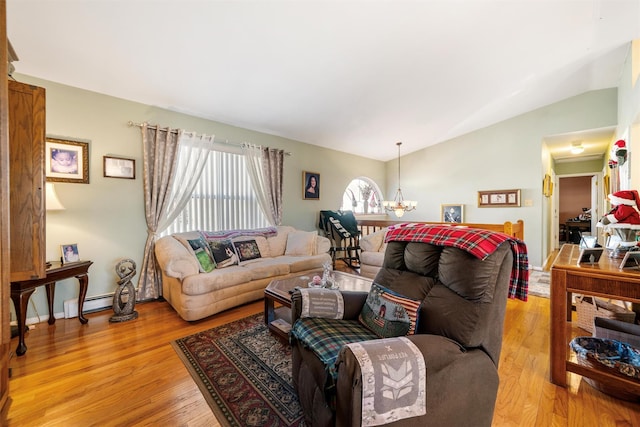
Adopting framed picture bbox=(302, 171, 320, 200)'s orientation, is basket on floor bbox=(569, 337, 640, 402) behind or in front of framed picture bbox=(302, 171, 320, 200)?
in front

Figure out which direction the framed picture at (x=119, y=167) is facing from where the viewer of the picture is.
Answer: facing the viewer

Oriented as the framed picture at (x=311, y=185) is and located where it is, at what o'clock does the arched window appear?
The arched window is roughly at 9 o'clock from the framed picture.

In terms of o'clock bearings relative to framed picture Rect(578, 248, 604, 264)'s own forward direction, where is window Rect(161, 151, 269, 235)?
The window is roughly at 1 o'clock from the framed picture.

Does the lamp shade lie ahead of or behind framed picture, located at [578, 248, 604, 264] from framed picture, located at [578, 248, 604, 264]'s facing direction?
ahead

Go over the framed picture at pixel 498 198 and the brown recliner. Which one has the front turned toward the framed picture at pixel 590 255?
the framed picture at pixel 498 198

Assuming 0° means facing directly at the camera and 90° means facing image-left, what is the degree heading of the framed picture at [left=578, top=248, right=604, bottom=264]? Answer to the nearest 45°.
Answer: approximately 45°

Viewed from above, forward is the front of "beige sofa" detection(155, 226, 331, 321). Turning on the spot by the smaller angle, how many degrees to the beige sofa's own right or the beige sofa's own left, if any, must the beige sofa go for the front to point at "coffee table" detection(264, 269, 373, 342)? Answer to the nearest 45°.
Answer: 0° — it already faces it

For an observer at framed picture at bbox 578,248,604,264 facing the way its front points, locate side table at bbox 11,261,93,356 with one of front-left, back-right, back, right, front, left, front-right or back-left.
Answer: front

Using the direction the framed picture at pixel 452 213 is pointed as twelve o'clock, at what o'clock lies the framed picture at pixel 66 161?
the framed picture at pixel 66 161 is roughly at 1 o'clock from the framed picture at pixel 452 213.

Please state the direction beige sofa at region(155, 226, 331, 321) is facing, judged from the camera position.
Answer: facing the viewer and to the right of the viewer

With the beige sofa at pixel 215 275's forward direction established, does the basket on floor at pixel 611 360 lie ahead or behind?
ahead
